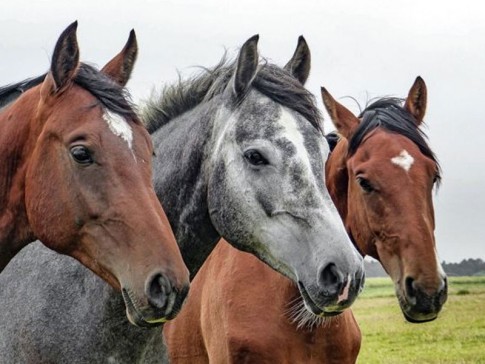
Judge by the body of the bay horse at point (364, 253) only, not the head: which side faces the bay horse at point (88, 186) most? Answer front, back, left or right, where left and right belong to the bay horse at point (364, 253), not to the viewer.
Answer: right

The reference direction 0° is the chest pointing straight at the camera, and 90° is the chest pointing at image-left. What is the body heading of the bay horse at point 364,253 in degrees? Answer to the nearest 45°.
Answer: approximately 315°

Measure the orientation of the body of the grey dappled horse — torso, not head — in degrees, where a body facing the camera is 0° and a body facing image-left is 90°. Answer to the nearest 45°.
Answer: approximately 315°

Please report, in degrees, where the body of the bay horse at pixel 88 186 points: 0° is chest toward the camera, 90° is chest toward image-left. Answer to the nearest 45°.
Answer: approximately 315°
